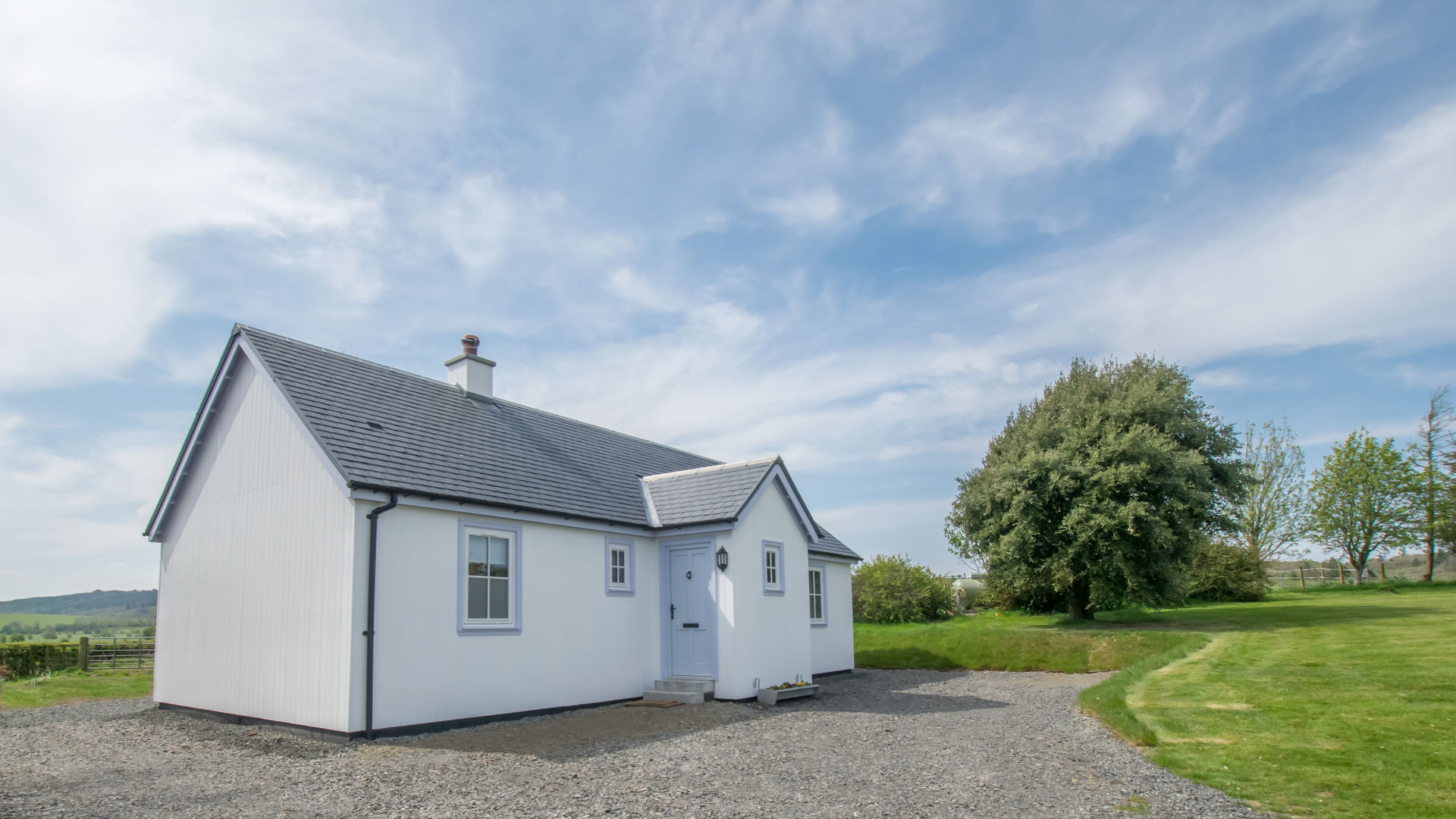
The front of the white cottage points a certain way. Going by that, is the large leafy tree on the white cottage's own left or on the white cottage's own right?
on the white cottage's own left

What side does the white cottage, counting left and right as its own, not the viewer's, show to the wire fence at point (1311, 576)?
left

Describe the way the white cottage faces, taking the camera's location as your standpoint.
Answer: facing the viewer and to the right of the viewer

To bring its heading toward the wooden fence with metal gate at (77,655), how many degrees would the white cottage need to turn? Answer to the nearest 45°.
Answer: approximately 180°

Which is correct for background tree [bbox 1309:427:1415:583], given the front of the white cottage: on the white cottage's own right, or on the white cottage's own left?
on the white cottage's own left
